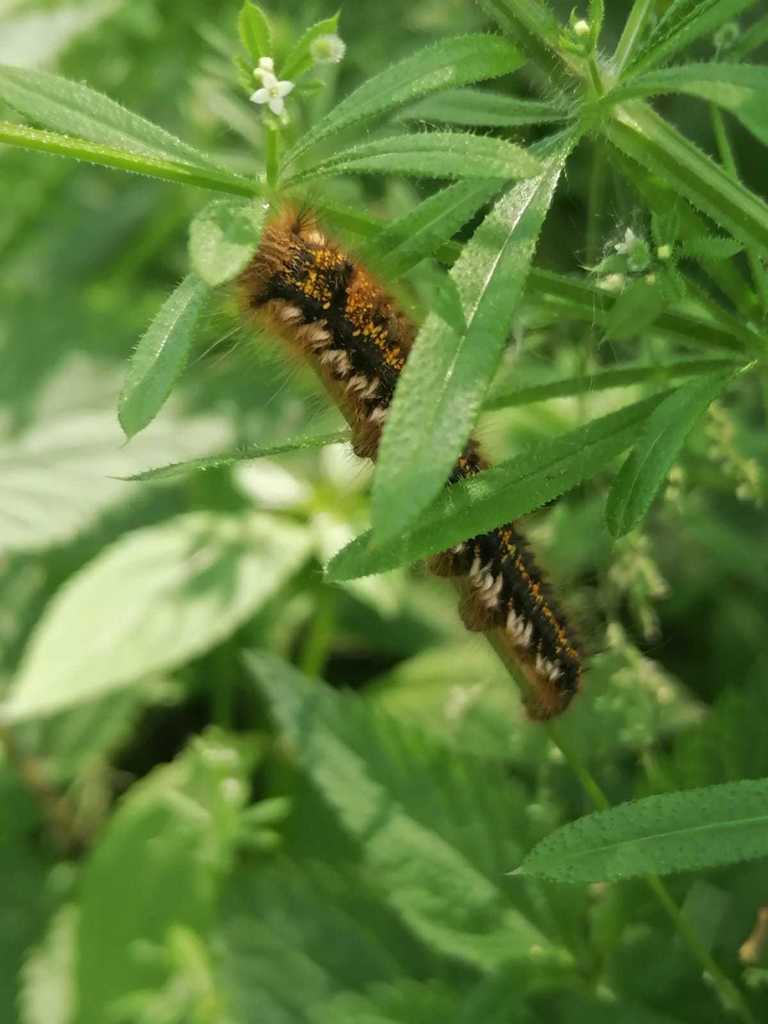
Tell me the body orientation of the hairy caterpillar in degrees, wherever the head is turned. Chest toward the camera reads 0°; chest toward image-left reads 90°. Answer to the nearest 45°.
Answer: approximately 90°
